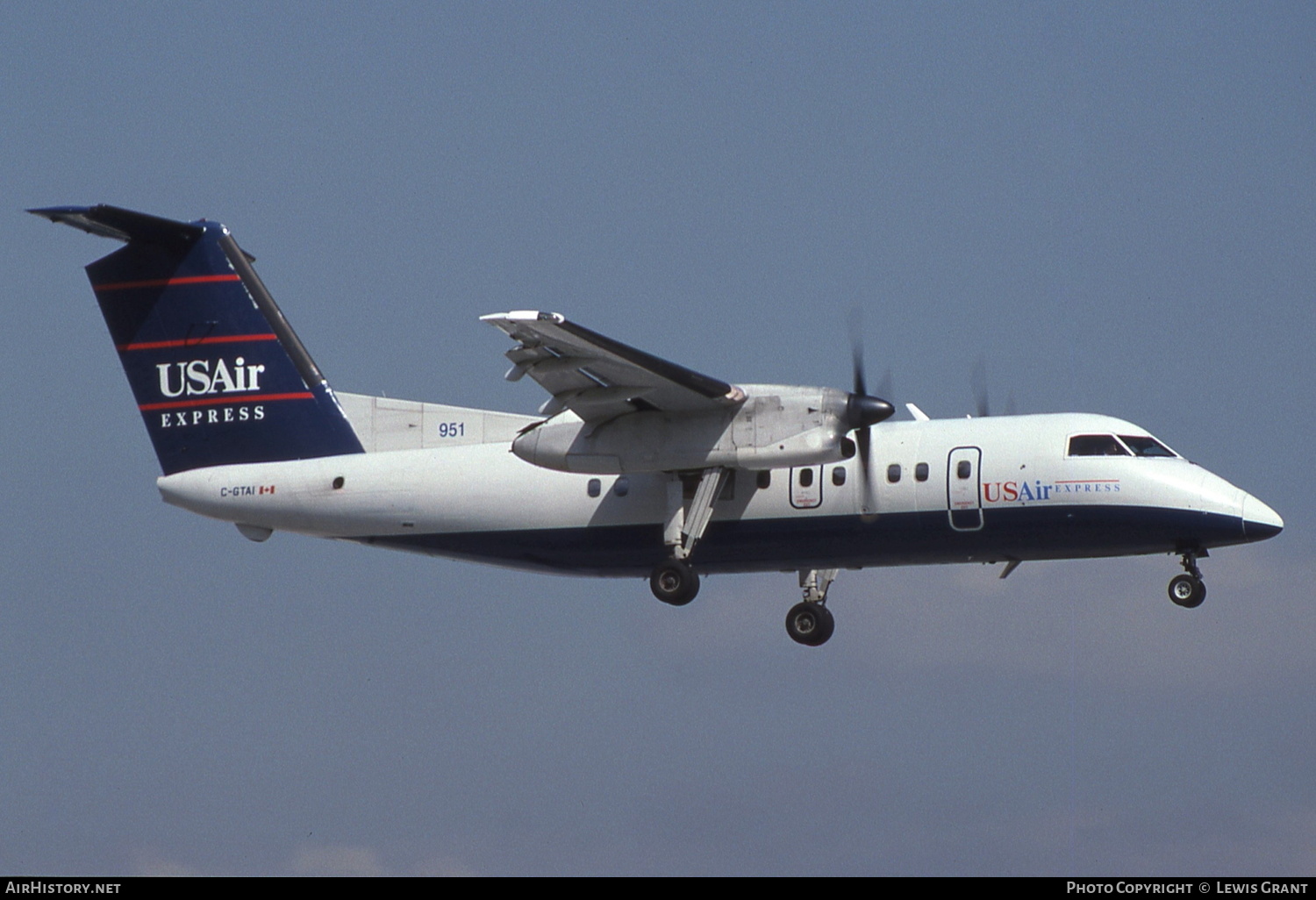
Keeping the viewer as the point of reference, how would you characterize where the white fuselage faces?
facing to the right of the viewer
